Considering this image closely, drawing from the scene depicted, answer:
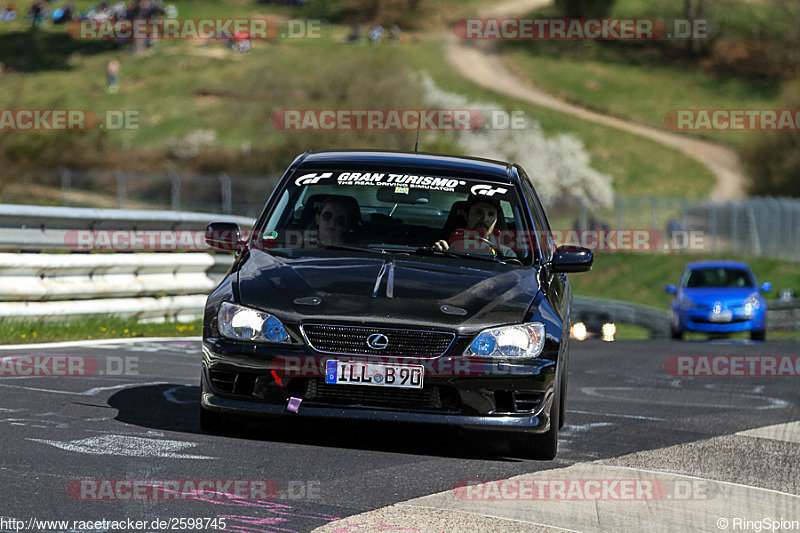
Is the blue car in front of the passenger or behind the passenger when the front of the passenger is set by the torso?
behind

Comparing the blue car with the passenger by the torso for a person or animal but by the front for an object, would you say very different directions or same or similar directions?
same or similar directions

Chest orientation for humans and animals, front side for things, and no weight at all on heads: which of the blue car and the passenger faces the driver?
the blue car

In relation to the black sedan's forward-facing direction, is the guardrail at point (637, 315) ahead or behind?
behind

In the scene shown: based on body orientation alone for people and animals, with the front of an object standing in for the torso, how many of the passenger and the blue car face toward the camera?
2

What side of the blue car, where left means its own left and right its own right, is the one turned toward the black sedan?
front

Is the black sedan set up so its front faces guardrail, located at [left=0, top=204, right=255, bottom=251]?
no

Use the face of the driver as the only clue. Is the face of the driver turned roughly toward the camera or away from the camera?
toward the camera

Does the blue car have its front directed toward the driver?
yes

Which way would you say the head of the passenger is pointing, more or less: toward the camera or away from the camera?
toward the camera

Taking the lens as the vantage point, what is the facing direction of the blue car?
facing the viewer

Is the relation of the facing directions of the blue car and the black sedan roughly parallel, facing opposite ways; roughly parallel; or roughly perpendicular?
roughly parallel

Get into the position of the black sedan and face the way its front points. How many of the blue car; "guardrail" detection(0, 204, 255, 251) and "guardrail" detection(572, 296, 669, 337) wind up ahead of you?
0

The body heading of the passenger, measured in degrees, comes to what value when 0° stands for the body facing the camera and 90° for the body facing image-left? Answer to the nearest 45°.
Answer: approximately 0°

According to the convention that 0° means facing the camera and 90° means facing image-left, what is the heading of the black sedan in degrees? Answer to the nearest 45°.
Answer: approximately 0°
